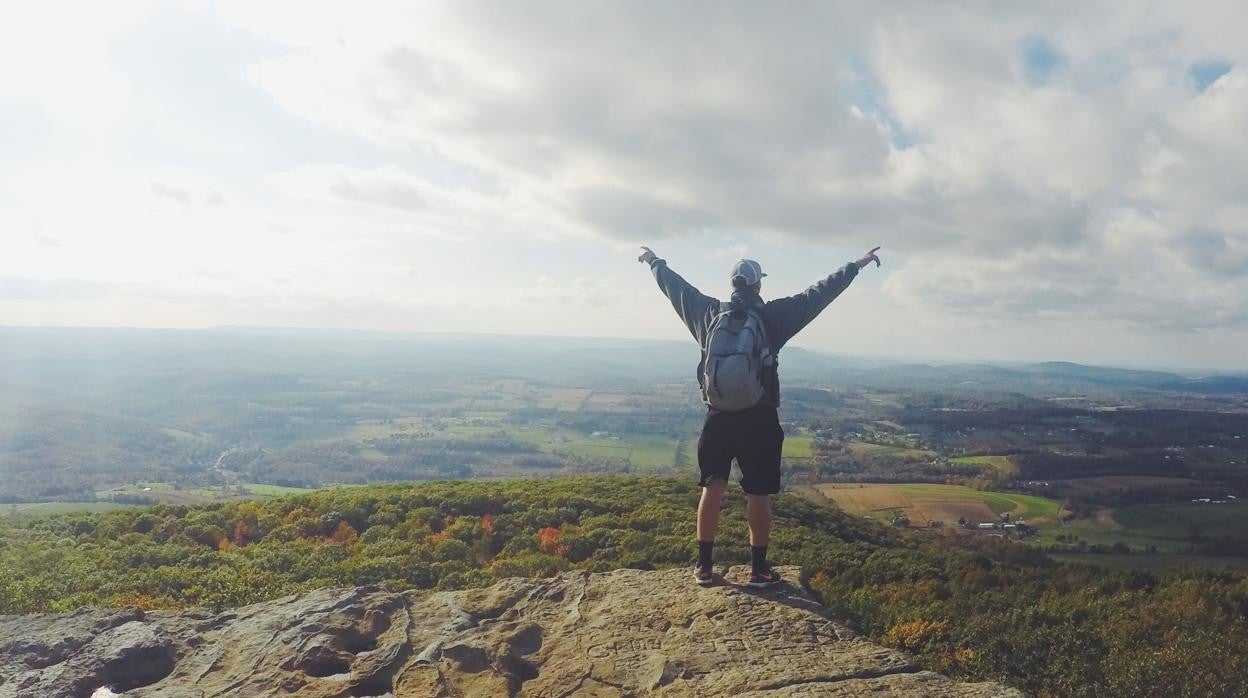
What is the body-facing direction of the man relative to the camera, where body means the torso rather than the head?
away from the camera
